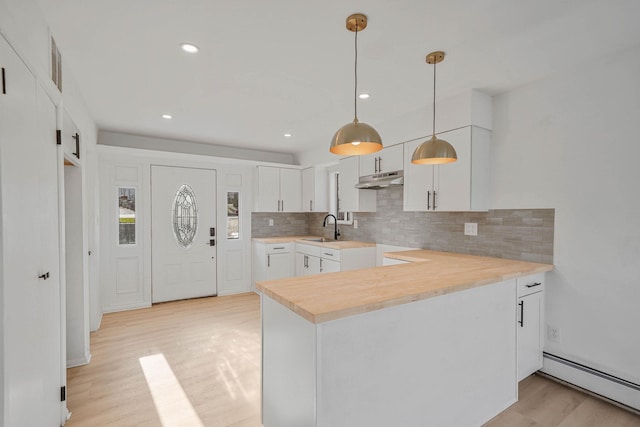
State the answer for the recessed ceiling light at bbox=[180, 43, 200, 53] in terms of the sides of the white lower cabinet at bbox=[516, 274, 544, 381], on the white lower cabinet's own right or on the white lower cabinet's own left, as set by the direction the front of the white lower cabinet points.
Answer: on the white lower cabinet's own right

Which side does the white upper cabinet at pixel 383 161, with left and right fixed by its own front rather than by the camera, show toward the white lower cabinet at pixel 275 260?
right

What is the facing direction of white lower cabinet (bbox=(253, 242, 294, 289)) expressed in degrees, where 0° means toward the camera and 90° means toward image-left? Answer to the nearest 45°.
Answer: approximately 0°

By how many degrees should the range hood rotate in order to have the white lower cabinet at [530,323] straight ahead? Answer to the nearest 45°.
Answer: approximately 90° to its left

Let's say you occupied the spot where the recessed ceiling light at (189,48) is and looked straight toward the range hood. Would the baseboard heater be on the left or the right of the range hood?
right

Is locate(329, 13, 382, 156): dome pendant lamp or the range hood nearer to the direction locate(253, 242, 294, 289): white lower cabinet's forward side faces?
the dome pendant lamp

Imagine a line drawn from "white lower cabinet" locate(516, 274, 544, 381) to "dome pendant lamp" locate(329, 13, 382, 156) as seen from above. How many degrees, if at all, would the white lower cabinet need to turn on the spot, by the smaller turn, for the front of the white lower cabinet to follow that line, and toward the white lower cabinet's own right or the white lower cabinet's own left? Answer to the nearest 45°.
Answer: approximately 90° to the white lower cabinet's own right
